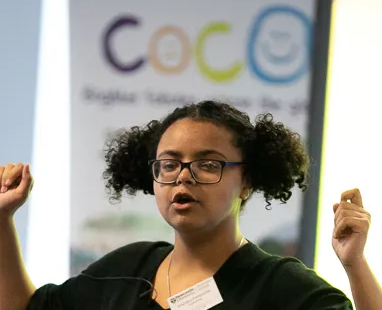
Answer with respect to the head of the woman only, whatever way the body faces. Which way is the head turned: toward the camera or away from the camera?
toward the camera

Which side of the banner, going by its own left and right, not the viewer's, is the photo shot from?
front

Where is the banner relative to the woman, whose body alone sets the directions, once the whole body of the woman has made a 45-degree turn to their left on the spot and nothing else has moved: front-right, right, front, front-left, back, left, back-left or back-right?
back

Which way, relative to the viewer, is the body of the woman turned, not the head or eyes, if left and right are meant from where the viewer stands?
facing the viewer and to the left of the viewer
